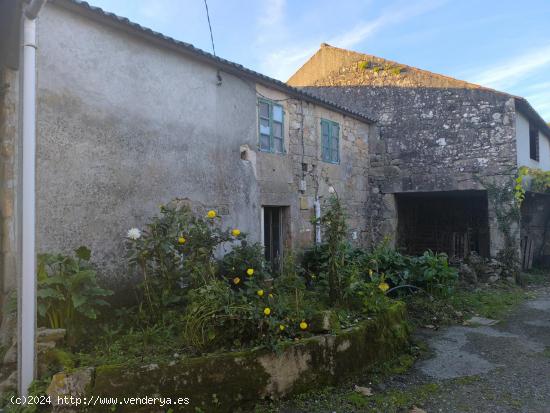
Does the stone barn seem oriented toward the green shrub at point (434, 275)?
yes

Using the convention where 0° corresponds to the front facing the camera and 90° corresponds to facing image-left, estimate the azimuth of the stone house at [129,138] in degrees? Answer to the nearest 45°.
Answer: approximately 315°

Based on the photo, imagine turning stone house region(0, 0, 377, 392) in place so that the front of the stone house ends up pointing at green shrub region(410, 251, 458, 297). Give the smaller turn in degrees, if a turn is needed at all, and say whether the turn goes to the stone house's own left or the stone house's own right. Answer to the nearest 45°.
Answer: approximately 45° to the stone house's own left

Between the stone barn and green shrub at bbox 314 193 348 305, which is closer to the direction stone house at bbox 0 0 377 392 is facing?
the green shrub

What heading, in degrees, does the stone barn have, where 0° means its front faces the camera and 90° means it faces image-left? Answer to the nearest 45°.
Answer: approximately 0°

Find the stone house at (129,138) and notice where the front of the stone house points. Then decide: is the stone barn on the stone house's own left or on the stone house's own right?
on the stone house's own left
